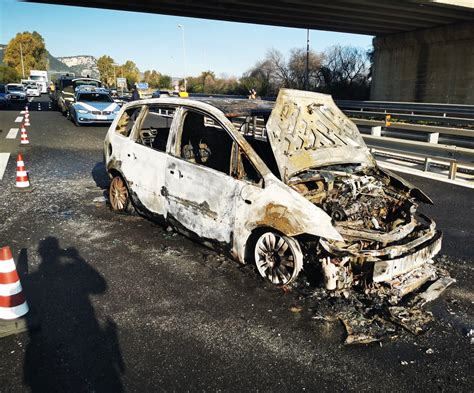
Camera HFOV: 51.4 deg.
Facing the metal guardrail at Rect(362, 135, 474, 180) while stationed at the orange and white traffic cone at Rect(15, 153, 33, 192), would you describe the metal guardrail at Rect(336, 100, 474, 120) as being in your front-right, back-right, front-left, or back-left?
front-left

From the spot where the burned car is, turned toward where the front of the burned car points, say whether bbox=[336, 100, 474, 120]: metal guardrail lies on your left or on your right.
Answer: on your left

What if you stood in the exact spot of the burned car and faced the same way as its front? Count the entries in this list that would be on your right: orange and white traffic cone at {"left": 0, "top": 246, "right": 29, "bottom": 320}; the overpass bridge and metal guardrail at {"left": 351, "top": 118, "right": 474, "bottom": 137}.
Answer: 1

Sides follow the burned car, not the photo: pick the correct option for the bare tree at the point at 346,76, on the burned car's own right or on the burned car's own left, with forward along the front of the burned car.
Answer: on the burned car's own left

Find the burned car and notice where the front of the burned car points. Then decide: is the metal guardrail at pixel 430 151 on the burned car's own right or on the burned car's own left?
on the burned car's own left

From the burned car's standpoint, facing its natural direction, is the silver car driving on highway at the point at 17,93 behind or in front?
behind

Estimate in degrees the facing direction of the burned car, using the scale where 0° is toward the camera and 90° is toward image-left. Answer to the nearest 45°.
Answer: approximately 315°

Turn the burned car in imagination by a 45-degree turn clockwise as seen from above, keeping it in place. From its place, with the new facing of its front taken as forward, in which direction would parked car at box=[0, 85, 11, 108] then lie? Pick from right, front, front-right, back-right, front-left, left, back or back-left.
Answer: back-right
